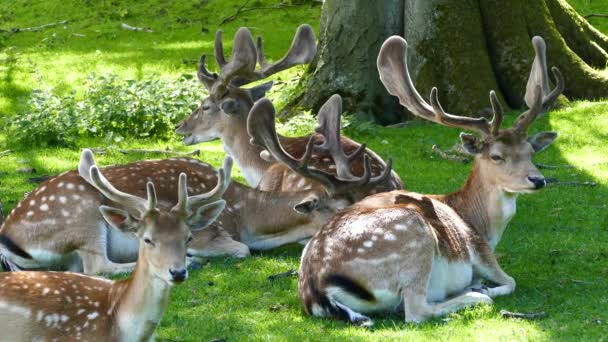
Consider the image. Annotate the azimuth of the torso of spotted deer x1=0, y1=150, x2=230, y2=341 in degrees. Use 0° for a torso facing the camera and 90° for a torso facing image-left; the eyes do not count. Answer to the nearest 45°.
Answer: approximately 315°

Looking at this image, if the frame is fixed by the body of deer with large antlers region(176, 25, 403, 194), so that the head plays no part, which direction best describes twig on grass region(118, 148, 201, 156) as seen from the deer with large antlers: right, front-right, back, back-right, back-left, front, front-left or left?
front-right

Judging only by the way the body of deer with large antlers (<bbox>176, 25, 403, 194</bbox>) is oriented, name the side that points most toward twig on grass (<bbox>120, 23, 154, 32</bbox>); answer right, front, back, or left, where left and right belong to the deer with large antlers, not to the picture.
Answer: right

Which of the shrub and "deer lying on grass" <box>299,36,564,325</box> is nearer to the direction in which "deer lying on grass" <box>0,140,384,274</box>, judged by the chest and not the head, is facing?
the deer lying on grass

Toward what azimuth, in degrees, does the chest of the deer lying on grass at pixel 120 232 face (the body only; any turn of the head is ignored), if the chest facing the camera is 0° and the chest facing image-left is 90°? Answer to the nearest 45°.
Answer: approximately 270°

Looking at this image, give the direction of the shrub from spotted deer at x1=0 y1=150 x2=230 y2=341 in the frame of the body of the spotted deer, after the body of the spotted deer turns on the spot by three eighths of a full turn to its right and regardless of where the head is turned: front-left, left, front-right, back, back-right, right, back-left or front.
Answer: right

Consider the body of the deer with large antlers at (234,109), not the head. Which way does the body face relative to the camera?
to the viewer's left

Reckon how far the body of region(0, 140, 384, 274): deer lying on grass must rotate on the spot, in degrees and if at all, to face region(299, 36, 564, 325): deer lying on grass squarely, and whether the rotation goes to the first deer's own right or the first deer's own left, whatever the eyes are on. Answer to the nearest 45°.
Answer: approximately 45° to the first deer's own right

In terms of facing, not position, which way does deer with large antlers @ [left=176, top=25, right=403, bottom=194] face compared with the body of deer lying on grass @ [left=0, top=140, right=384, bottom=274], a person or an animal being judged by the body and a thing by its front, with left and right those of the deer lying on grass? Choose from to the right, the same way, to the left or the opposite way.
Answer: the opposite way

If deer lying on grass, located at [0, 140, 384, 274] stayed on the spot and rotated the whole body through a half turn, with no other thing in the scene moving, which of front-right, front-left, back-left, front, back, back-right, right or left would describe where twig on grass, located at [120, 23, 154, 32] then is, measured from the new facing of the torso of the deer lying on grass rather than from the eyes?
right

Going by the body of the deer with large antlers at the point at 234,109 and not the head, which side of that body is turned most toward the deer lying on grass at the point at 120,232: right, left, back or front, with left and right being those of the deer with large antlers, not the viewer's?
left

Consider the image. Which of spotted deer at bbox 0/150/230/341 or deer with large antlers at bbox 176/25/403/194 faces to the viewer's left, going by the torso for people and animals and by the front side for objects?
the deer with large antlers

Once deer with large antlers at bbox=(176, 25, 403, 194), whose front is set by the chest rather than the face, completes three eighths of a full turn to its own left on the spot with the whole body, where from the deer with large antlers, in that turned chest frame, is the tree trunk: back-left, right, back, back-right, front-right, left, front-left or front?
left

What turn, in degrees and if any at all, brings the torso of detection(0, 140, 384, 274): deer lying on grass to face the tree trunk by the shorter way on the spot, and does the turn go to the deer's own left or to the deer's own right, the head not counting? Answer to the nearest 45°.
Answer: approximately 45° to the deer's own left

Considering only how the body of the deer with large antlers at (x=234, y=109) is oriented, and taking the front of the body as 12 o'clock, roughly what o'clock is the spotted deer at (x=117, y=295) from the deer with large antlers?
The spotted deer is roughly at 9 o'clock from the deer with large antlers.
